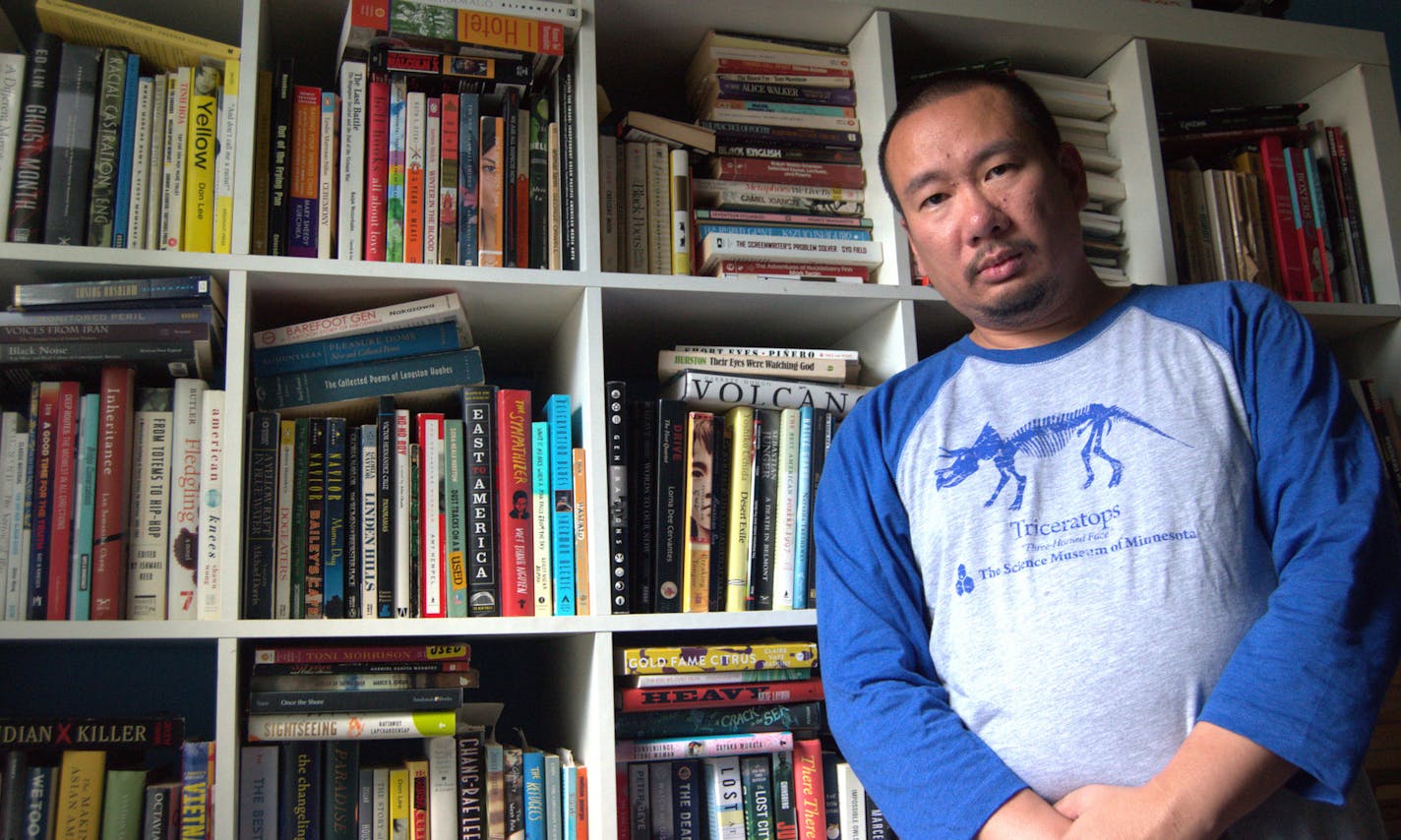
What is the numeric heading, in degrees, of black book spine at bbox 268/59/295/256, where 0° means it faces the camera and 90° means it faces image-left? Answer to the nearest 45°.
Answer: approximately 0°

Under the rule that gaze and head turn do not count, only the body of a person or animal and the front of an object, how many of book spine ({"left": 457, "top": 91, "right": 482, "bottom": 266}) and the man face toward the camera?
2

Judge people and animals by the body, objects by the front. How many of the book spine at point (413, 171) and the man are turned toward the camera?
2

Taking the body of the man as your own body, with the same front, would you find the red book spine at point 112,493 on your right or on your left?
on your right
